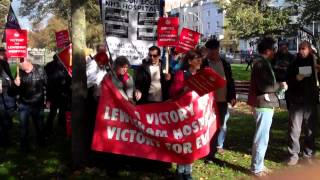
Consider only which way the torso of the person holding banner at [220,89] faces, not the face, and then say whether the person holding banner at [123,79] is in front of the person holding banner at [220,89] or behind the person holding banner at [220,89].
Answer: in front

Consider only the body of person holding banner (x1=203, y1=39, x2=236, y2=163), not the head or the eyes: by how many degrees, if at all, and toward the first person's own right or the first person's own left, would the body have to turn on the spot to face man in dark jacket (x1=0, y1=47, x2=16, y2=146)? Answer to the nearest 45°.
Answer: approximately 45° to the first person's own right

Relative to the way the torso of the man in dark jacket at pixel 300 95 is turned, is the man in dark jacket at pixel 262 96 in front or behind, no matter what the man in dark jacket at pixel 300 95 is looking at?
in front

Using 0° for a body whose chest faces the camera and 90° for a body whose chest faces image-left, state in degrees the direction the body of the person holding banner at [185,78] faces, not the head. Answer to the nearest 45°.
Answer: approximately 315°

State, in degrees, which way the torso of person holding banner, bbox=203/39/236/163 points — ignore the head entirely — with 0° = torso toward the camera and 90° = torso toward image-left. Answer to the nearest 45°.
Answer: approximately 45°

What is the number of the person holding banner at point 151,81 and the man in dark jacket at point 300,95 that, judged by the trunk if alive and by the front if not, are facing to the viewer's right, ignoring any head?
0

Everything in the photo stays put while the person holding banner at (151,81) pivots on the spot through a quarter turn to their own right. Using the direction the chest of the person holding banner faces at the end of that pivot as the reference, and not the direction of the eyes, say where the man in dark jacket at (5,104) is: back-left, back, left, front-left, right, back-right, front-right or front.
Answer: front-right
